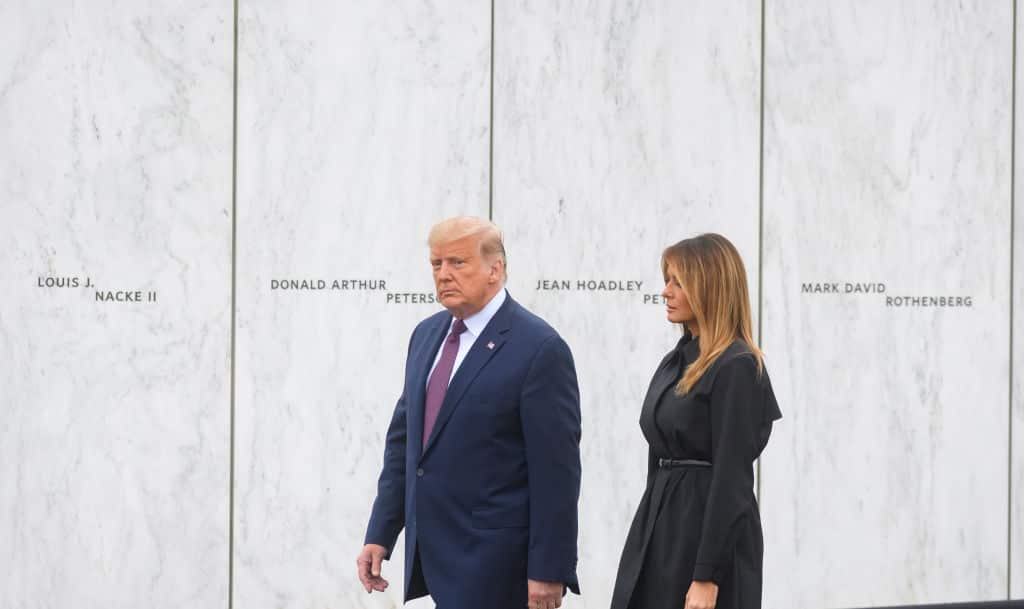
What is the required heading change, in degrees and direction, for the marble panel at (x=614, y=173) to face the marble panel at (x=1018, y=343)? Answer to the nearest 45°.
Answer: approximately 90° to its left

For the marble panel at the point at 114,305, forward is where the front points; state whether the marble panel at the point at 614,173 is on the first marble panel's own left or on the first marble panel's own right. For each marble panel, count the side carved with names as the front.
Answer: on the first marble panel's own left

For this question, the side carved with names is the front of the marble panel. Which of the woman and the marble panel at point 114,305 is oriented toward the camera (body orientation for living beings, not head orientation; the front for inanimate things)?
the marble panel

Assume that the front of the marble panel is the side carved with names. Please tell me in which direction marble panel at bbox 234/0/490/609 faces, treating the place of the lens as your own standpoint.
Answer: facing the viewer

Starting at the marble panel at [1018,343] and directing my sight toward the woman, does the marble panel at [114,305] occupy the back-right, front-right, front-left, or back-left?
front-right

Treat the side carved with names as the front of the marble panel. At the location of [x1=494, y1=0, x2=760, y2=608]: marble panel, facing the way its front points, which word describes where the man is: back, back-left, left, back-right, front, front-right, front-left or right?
front

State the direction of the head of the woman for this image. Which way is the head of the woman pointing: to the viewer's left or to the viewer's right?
to the viewer's left

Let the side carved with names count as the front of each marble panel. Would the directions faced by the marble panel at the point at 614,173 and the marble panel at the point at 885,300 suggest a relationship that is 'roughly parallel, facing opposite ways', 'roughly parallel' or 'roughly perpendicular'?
roughly parallel

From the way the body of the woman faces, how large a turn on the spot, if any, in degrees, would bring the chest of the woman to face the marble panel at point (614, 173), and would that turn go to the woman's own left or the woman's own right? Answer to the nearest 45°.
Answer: approximately 90° to the woman's own right

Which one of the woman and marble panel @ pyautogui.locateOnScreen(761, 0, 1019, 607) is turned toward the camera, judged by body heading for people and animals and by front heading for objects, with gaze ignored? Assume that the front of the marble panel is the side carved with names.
the marble panel

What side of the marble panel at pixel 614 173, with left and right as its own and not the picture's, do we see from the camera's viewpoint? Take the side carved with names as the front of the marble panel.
front

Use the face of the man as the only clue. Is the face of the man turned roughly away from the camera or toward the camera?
toward the camera

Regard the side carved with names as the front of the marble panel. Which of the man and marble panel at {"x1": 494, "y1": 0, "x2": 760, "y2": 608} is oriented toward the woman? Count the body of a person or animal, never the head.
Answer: the marble panel

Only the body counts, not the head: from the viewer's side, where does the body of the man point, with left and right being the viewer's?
facing the viewer and to the left of the viewer

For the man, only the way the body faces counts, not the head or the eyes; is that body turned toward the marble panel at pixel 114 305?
no

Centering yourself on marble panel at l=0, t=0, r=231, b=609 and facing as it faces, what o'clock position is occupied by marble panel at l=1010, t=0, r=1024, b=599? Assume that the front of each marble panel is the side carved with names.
marble panel at l=1010, t=0, r=1024, b=599 is roughly at 9 o'clock from marble panel at l=0, t=0, r=231, b=609.

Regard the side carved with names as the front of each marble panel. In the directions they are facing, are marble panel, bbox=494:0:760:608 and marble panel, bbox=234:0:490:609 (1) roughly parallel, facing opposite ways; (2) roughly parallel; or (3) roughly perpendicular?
roughly parallel

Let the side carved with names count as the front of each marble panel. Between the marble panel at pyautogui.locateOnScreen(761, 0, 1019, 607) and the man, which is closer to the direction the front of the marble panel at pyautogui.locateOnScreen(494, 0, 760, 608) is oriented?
the man

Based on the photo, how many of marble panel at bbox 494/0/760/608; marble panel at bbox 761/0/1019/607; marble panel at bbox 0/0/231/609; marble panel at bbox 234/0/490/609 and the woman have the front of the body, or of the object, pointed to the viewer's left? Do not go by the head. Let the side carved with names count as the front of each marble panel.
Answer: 1

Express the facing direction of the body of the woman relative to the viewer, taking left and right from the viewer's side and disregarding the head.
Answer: facing to the left of the viewer
